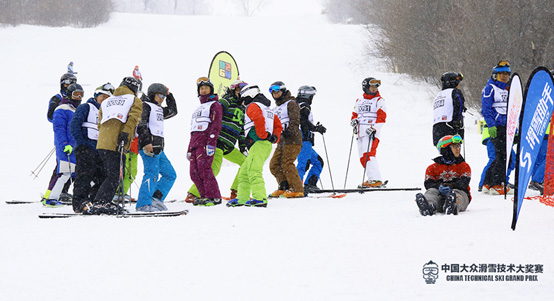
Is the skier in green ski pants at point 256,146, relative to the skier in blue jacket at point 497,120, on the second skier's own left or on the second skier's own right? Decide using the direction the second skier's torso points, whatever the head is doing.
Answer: on the second skier's own right

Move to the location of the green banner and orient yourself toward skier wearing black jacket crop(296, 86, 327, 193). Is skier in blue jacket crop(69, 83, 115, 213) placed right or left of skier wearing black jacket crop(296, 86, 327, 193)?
right

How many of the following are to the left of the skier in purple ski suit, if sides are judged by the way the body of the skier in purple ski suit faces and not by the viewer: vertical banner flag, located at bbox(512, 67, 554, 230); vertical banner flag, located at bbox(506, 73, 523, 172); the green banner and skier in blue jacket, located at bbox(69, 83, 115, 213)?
2

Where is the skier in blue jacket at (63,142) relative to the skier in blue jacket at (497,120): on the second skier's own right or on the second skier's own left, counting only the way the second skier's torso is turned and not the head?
on the second skier's own right

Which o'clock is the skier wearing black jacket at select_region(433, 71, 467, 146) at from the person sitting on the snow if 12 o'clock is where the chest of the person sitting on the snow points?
The skier wearing black jacket is roughly at 6 o'clock from the person sitting on the snow.

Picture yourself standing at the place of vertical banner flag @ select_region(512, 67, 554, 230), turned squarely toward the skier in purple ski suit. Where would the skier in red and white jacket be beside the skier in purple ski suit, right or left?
right

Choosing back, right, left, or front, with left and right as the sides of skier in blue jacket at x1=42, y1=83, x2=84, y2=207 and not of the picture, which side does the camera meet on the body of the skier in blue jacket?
right
